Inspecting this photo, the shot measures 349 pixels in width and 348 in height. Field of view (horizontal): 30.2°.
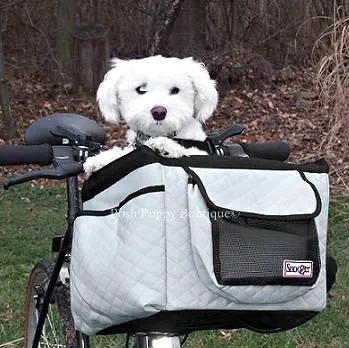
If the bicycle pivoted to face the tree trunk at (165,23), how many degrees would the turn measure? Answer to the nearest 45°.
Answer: approximately 135° to its left

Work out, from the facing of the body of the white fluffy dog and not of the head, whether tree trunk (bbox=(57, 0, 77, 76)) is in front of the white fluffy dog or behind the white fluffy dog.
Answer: behind

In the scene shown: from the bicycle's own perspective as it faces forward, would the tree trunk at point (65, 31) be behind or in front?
behind

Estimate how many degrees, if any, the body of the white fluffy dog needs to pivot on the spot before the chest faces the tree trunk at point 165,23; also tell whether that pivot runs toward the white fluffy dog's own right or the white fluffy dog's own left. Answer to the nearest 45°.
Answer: approximately 180°

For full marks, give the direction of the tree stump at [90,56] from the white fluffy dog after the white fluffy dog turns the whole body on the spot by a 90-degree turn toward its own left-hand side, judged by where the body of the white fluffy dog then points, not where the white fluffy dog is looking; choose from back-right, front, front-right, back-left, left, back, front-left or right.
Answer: left

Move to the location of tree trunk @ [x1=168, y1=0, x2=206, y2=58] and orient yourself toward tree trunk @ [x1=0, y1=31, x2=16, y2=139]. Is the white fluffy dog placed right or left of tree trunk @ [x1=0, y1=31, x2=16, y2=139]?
left

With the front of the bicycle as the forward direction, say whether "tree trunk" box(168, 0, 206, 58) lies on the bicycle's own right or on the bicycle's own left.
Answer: on the bicycle's own left

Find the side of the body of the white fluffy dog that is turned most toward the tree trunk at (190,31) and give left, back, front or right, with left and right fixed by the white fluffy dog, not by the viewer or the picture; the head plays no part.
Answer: back

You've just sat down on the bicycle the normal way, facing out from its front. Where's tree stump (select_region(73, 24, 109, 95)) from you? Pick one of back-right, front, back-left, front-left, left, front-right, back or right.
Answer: back-left

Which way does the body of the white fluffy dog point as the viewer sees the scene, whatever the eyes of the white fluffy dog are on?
toward the camera
